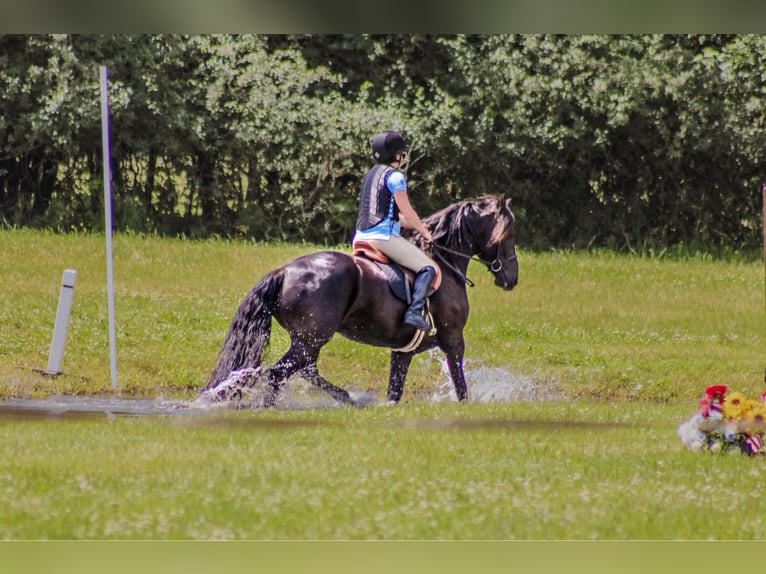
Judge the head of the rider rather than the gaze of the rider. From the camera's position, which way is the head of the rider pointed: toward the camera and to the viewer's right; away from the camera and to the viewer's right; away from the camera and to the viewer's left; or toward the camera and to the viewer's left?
away from the camera and to the viewer's right

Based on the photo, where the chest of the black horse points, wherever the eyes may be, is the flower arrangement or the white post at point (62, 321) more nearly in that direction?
the flower arrangement

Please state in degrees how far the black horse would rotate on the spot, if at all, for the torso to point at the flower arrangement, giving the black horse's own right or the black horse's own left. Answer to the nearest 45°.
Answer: approximately 45° to the black horse's own right

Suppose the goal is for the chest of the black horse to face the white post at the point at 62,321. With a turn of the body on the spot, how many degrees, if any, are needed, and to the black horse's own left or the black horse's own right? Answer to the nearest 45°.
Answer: approximately 135° to the black horse's own left

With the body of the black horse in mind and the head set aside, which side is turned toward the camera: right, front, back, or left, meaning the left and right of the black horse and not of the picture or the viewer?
right
